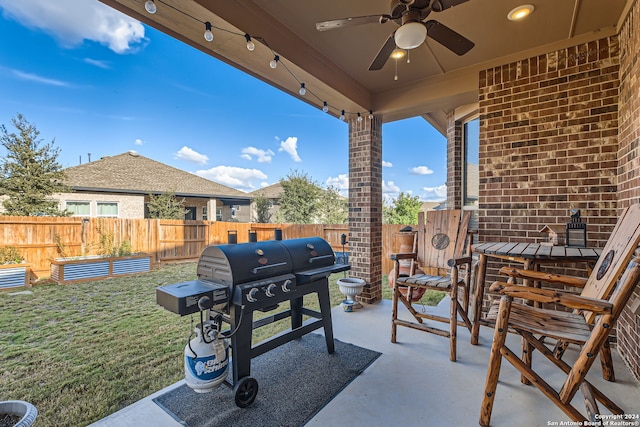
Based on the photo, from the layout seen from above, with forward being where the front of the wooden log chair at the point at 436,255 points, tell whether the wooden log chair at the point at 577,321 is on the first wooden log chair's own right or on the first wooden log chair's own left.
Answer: on the first wooden log chair's own left

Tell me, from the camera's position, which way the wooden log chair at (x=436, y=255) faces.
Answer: facing the viewer and to the left of the viewer

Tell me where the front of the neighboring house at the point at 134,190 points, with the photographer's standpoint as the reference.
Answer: facing away from the viewer

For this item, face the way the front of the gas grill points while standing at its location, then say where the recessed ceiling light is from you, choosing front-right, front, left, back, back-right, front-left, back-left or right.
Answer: front-left

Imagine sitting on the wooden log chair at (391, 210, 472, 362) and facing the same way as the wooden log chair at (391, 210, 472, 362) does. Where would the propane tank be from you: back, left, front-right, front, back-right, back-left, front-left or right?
front

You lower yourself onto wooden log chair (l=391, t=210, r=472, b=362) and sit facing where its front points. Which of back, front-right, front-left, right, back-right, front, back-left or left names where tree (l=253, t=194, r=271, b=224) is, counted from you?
right

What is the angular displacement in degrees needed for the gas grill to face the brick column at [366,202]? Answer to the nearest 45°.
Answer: approximately 90° to its left

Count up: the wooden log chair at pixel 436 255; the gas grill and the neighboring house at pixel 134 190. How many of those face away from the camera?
1

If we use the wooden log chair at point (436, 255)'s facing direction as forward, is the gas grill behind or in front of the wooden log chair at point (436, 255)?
in front
